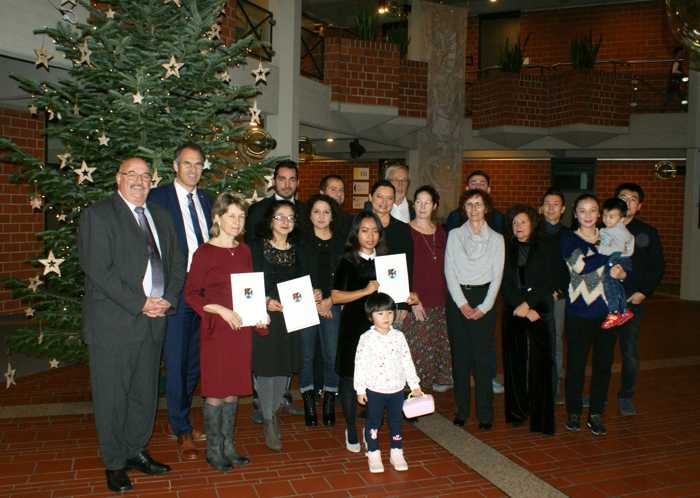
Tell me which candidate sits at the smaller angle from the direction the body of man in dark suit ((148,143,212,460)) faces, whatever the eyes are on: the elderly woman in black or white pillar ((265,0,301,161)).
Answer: the elderly woman in black

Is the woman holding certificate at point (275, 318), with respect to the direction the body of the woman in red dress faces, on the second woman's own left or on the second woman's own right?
on the second woman's own left

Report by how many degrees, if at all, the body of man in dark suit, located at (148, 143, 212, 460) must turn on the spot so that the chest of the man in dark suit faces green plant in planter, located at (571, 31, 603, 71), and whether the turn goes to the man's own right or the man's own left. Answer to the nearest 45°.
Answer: approximately 90° to the man's own left

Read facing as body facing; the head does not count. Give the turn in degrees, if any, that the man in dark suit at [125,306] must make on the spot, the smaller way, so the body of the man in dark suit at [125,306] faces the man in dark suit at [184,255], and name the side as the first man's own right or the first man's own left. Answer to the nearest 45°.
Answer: approximately 90° to the first man's own left

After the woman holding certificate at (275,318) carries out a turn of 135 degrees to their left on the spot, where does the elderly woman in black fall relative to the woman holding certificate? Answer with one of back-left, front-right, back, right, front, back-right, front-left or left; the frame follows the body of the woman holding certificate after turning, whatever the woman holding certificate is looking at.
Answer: front-right

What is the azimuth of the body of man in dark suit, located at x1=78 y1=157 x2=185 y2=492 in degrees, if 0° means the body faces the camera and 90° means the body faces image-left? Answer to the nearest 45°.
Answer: approximately 315°

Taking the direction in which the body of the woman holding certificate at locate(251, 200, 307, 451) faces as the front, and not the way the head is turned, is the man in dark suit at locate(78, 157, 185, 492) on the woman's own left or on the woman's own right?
on the woman's own right

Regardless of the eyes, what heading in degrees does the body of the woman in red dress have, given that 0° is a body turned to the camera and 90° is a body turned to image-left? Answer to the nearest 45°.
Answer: approximately 315°

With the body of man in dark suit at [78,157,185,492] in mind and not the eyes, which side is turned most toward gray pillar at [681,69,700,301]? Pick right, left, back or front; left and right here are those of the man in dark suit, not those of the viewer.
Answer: left

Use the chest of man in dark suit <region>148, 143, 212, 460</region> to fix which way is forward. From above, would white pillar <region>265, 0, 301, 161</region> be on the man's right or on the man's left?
on the man's left

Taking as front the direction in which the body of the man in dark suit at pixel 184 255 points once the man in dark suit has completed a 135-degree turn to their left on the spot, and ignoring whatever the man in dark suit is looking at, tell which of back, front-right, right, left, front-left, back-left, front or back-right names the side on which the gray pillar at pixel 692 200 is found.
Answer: front-right

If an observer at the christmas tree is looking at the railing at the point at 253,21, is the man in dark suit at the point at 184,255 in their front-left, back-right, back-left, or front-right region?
back-right

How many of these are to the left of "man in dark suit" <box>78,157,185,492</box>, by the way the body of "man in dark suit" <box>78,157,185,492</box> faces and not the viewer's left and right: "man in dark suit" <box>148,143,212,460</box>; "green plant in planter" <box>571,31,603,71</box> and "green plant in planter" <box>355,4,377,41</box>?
3

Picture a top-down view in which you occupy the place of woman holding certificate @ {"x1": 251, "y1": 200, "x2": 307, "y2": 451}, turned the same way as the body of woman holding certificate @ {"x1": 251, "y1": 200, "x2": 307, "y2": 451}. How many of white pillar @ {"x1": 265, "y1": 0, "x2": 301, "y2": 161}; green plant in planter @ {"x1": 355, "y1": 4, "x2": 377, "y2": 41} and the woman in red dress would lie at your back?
2
